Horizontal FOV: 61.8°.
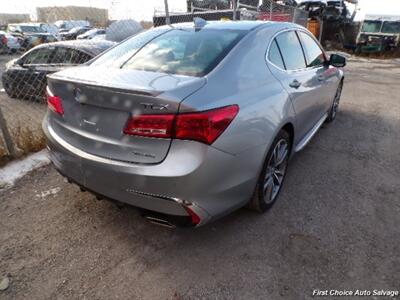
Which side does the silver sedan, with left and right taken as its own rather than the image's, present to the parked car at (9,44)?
left

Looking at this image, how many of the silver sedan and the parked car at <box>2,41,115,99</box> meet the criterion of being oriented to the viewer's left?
1

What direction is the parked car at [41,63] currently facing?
to the viewer's left

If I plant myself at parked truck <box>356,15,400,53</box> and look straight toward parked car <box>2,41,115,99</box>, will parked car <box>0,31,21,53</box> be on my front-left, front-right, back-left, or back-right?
front-right

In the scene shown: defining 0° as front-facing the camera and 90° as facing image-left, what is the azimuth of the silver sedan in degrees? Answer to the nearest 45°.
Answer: approximately 225°

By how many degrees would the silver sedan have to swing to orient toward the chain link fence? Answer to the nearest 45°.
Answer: approximately 45° to its left

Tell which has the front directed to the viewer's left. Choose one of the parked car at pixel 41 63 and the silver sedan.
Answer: the parked car

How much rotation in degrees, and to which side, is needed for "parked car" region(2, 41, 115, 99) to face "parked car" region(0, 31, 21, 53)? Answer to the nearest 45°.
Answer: approximately 90° to its right

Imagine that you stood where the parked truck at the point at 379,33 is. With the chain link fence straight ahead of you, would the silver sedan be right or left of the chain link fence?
left

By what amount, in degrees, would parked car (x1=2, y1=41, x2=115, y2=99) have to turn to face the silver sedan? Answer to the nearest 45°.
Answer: approximately 90° to its left

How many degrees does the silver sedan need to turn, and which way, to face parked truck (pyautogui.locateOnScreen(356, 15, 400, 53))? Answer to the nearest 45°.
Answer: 0° — it already faces it
